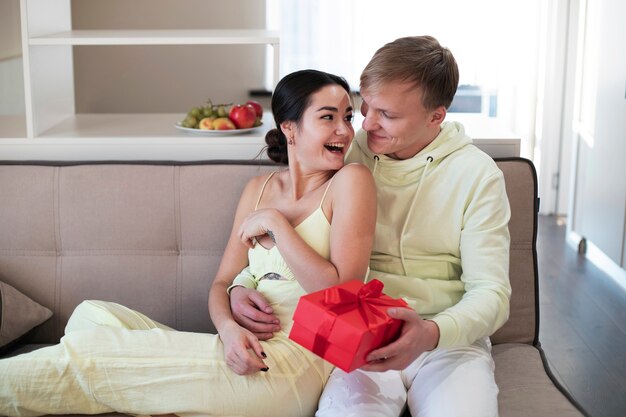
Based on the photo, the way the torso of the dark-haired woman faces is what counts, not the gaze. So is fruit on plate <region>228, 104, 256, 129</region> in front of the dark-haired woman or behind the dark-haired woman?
behind

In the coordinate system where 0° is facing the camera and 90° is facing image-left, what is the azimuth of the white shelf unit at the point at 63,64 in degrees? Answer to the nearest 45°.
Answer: approximately 0°

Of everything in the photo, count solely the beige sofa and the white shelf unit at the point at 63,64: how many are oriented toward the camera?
2

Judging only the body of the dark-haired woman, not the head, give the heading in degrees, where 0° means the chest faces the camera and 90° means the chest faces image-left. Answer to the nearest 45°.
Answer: approximately 45°

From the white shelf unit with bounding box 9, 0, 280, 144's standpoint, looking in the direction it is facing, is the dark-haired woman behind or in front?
in front

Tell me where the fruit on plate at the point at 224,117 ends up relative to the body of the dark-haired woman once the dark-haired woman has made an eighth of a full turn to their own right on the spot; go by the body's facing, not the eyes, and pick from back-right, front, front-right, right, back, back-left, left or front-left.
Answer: right

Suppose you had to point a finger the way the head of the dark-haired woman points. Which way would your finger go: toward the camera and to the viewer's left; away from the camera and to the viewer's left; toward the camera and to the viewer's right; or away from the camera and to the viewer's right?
toward the camera and to the viewer's right
